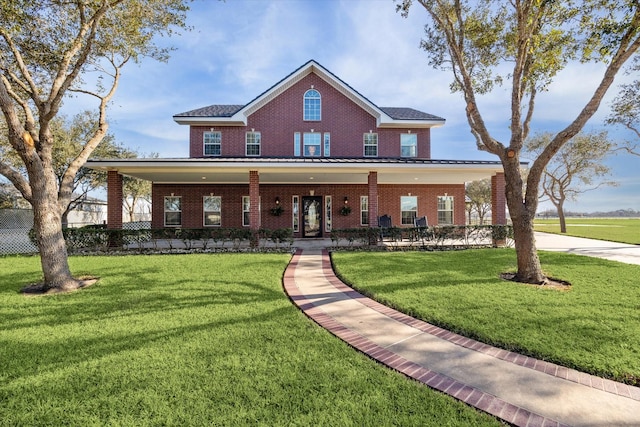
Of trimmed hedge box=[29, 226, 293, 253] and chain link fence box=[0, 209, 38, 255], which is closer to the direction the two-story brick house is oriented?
the trimmed hedge

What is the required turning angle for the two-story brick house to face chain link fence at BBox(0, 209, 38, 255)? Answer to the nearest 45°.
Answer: approximately 90° to its right

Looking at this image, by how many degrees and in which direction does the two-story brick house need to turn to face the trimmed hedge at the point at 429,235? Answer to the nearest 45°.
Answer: approximately 45° to its left

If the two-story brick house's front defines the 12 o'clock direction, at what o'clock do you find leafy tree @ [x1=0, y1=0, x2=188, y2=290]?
The leafy tree is roughly at 1 o'clock from the two-story brick house.

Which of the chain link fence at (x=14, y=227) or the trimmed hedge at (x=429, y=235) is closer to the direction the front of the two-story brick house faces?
the trimmed hedge

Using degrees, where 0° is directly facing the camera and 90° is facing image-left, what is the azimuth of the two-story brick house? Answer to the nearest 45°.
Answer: approximately 0°

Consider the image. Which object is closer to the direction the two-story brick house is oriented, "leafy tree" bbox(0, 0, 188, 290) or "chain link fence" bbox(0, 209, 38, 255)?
the leafy tree

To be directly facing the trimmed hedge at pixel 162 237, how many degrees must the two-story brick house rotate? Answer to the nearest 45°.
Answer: approximately 45° to its right
